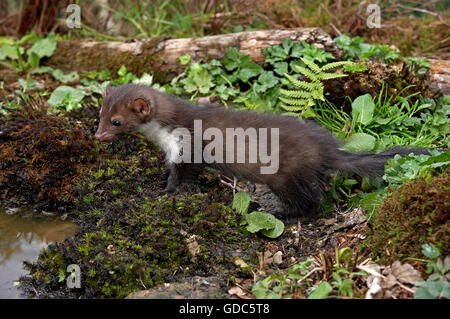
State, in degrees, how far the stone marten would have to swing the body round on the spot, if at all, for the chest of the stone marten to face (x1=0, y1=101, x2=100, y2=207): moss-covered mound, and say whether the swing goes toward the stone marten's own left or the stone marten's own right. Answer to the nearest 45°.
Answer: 0° — it already faces it

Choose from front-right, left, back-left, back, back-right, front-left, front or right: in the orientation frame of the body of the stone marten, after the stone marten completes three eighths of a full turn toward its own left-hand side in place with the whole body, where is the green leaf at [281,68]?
back-left

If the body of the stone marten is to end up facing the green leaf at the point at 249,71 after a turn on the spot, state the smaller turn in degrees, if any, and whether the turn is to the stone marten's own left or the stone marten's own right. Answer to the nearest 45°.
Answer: approximately 90° to the stone marten's own right

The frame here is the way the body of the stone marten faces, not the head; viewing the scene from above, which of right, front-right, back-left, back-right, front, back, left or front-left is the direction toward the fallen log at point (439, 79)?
back-right

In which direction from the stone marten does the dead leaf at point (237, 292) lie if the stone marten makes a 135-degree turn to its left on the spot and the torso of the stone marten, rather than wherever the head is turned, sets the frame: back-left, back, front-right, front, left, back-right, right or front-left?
front-right

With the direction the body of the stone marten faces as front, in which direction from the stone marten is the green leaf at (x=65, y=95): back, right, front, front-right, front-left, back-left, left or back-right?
front-right

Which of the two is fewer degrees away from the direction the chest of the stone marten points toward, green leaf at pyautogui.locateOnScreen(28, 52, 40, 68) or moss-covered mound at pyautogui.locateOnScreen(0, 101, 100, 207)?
the moss-covered mound

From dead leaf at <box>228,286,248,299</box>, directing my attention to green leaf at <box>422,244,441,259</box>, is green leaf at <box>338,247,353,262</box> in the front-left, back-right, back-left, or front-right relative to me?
front-left

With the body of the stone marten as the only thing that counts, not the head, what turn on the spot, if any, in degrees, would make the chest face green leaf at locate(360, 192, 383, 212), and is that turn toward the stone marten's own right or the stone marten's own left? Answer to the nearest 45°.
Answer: approximately 135° to the stone marten's own left

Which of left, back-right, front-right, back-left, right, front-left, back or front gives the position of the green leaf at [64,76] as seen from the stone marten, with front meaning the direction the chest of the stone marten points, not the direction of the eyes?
front-right

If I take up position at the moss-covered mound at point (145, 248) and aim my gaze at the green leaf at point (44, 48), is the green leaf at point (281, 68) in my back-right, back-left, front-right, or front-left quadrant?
front-right

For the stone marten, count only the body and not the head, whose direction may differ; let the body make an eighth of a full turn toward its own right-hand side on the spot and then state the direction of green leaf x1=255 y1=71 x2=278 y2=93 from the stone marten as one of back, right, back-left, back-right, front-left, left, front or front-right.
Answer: front-right

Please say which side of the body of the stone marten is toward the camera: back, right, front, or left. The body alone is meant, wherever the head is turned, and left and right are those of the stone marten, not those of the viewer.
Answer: left

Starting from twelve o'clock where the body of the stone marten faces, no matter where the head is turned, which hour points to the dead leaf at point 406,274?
The dead leaf is roughly at 8 o'clock from the stone marten.
